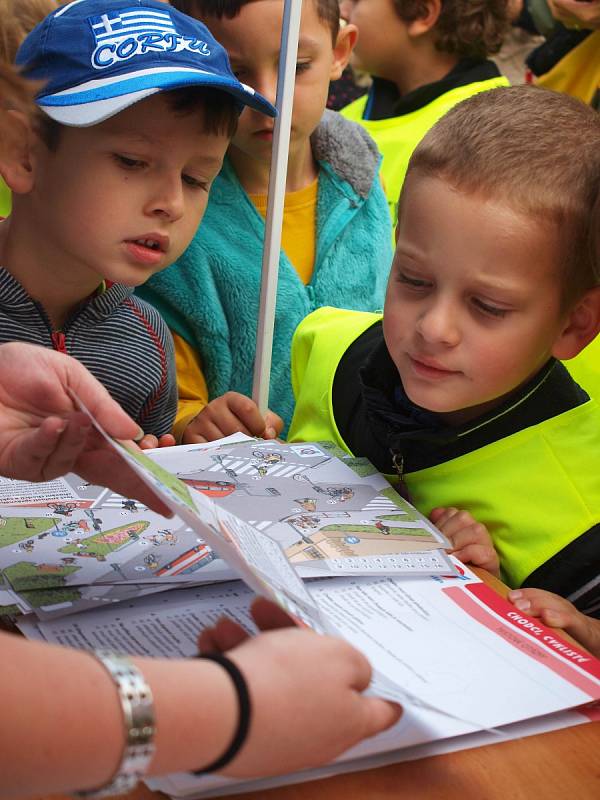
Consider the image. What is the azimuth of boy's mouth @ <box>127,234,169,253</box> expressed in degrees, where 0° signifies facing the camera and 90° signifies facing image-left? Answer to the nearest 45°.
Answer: approximately 315°

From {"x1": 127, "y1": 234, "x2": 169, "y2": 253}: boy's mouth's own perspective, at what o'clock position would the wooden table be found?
The wooden table is roughly at 1 o'clock from the boy's mouth.

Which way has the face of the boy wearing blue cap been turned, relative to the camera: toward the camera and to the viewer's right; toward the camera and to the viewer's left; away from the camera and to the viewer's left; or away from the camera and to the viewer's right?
toward the camera and to the viewer's right
